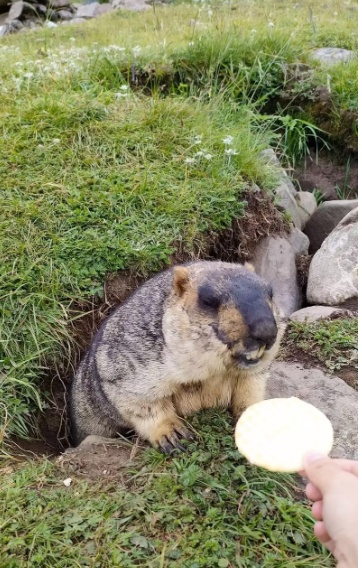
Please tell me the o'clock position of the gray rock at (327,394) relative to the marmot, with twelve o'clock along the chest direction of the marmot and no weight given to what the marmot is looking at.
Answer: The gray rock is roughly at 10 o'clock from the marmot.

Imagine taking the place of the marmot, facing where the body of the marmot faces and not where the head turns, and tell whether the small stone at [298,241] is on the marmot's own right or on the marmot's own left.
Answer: on the marmot's own left

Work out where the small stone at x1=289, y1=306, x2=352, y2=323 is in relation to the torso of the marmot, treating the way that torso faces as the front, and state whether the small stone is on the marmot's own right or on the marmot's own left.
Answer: on the marmot's own left

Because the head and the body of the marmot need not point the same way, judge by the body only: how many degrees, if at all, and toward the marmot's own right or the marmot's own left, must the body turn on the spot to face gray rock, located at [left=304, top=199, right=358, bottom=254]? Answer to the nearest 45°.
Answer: approximately 90° to the marmot's own left

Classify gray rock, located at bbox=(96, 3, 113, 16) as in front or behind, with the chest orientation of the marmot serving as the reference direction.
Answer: behind

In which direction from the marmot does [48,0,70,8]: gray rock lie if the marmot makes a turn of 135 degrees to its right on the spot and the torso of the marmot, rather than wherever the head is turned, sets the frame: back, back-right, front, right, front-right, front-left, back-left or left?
right

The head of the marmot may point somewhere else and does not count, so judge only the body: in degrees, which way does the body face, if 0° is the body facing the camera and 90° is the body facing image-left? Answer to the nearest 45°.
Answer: approximately 315°

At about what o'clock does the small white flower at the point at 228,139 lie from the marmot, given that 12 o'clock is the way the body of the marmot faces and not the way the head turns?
The small white flower is roughly at 8 o'clock from the marmot.
